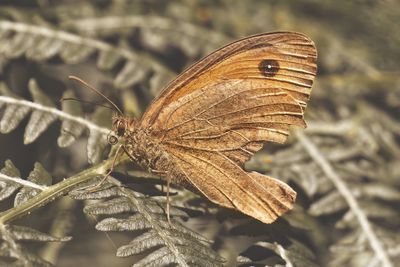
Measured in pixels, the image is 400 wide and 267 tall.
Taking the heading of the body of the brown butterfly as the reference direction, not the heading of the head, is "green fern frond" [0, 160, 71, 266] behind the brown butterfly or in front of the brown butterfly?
in front

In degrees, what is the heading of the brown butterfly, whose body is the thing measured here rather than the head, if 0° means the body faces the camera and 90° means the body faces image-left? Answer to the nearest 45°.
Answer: approximately 90°

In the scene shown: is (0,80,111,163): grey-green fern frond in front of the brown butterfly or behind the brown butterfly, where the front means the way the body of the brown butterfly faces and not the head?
in front

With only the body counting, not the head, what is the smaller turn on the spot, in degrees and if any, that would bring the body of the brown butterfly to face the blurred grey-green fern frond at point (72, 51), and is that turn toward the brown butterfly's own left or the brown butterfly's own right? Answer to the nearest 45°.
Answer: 0° — it already faces it
